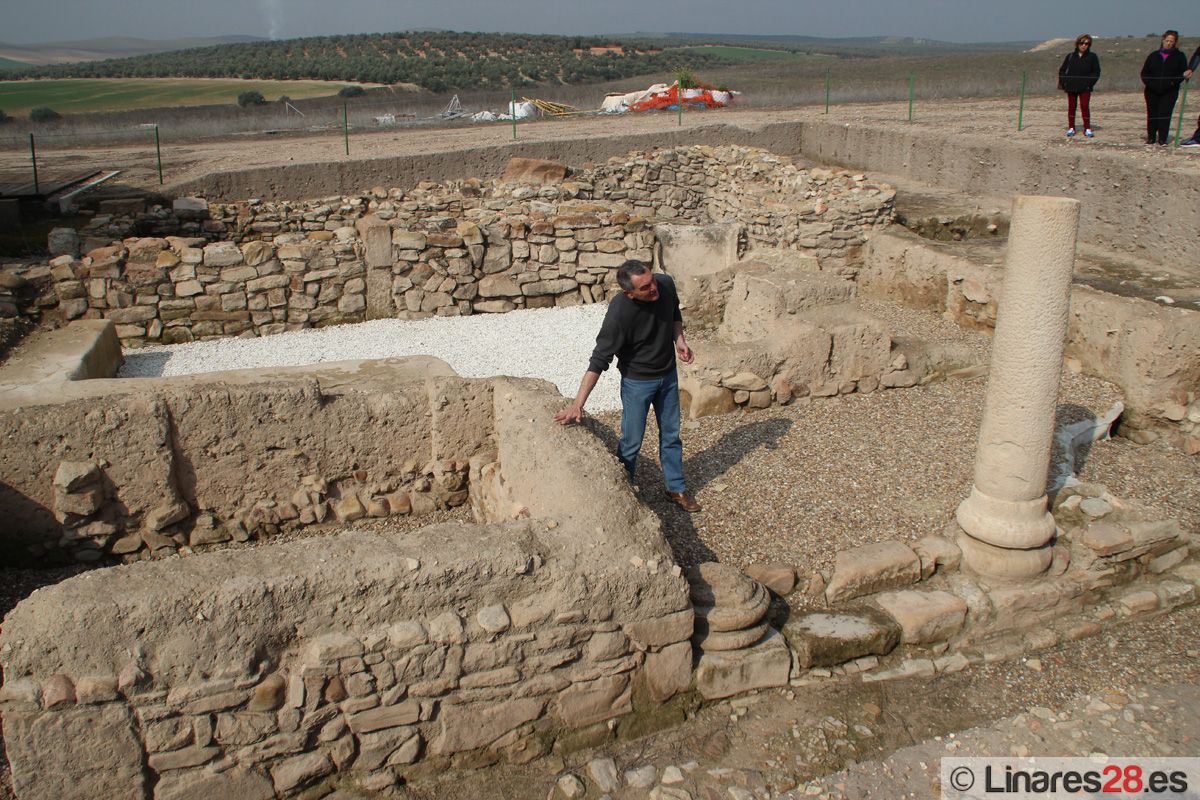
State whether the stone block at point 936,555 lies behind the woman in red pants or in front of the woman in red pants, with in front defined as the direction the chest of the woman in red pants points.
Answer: in front

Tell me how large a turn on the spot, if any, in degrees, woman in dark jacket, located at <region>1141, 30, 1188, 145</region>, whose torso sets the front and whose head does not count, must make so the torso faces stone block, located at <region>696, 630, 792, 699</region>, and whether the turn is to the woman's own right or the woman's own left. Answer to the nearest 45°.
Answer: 0° — they already face it

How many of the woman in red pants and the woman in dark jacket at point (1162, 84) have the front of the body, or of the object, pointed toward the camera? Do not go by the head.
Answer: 2

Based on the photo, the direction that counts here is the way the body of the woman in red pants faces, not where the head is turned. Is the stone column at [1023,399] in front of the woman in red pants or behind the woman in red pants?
in front

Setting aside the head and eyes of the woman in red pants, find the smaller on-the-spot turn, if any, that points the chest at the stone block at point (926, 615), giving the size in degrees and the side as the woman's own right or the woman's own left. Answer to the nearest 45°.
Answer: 0° — they already face it

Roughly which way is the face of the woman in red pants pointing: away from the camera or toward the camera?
toward the camera

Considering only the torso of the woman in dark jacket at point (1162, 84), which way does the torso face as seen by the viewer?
toward the camera

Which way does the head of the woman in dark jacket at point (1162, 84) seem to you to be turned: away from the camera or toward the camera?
toward the camera

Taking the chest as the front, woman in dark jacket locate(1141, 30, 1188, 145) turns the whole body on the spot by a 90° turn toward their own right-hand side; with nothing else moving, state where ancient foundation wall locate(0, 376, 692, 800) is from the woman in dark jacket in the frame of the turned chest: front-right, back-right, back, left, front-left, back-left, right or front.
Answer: left

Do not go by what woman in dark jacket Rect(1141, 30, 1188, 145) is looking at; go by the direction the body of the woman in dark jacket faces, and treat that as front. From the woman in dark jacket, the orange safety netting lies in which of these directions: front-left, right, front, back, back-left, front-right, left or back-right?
back-right

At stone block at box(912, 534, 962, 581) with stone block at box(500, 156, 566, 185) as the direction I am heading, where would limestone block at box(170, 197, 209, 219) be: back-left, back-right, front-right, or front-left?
front-left

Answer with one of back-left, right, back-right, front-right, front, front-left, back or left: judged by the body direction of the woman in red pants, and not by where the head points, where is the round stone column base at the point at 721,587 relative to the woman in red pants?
front

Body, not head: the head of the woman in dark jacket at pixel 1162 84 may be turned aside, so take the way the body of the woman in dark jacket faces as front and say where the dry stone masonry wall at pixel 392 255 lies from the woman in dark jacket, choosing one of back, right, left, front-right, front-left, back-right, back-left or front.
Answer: front-right

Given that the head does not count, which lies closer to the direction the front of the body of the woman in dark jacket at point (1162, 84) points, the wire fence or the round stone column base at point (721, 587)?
the round stone column base

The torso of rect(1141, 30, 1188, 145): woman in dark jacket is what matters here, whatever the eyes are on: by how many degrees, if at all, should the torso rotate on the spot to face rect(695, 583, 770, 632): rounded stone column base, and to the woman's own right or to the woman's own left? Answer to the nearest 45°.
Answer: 0° — they already face it

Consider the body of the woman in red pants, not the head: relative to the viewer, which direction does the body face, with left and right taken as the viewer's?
facing the viewer
